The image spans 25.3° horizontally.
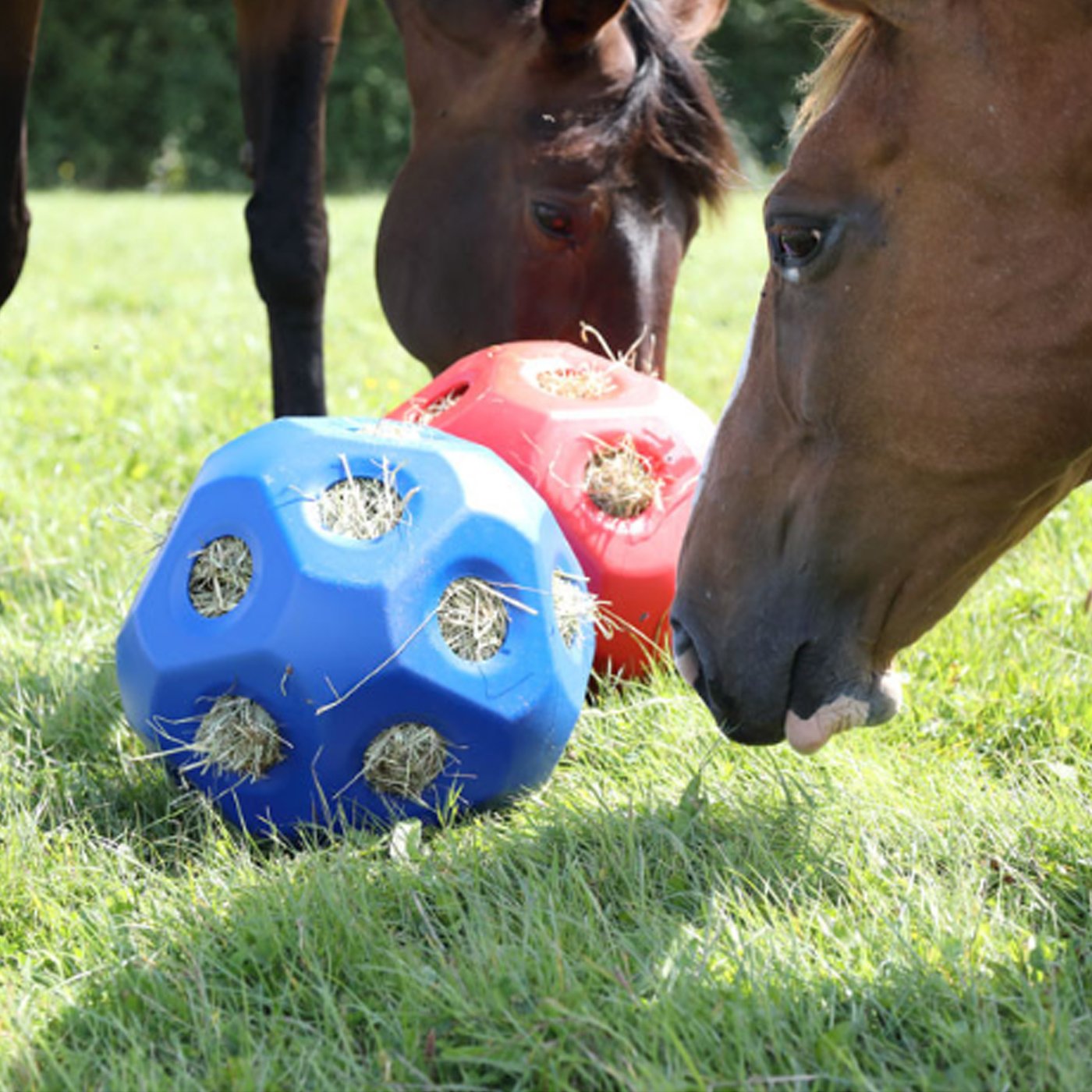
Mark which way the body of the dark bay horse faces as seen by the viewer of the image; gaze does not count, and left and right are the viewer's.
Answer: facing the viewer and to the right of the viewer

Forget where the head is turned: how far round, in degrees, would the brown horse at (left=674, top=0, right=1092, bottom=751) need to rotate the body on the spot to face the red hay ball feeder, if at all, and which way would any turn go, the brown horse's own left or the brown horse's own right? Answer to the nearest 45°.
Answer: approximately 45° to the brown horse's own right

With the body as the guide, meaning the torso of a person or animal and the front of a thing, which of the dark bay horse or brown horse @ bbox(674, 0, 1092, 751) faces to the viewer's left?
the brown horse

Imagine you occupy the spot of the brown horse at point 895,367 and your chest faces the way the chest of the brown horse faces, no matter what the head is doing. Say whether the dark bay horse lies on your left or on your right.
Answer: on your right

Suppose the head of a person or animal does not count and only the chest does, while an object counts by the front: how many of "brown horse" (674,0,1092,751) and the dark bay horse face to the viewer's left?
1

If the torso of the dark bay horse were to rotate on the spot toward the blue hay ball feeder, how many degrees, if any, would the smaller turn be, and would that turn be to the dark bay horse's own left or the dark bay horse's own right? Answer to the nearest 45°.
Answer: approximately 45° to the dark bay horse's own right

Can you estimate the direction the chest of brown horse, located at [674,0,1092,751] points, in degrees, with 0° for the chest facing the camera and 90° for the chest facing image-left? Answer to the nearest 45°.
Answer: approximately 90°
